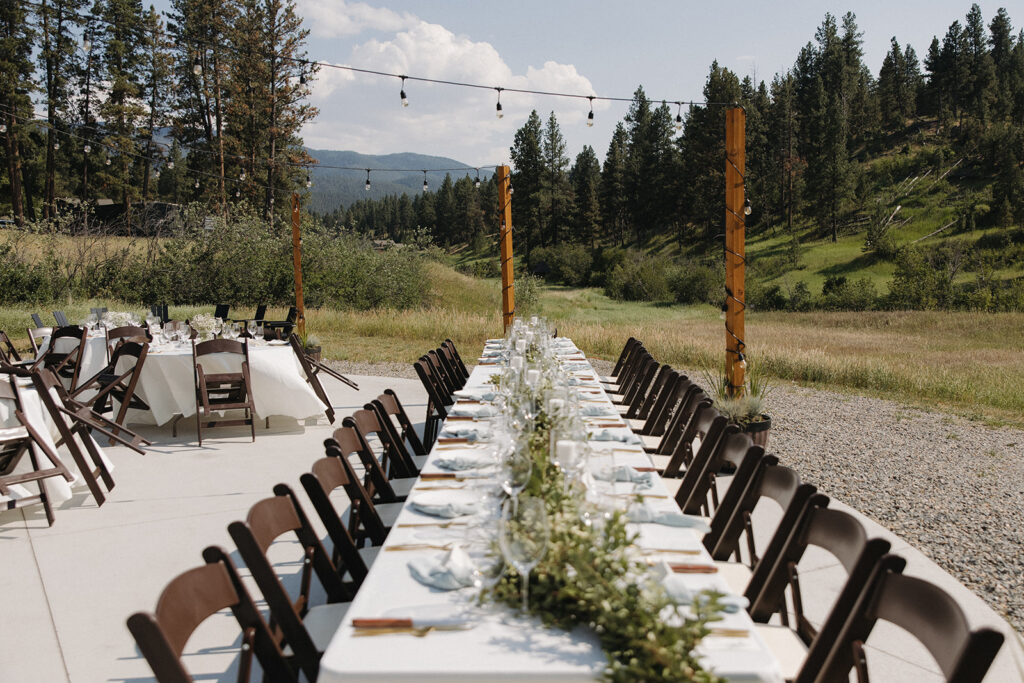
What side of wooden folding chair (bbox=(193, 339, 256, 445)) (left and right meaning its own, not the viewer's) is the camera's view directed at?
back

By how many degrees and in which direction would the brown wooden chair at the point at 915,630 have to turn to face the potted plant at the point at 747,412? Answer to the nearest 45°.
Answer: approximately 135° to its right

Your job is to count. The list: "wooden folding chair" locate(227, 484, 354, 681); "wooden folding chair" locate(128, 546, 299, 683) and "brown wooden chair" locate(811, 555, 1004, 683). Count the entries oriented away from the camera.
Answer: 0

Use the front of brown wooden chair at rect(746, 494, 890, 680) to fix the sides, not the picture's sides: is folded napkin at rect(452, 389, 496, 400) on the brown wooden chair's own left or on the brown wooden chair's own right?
on the brown wooden chair's own right

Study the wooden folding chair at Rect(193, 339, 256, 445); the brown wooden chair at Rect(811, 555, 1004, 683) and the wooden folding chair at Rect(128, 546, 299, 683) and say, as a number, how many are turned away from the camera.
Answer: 1

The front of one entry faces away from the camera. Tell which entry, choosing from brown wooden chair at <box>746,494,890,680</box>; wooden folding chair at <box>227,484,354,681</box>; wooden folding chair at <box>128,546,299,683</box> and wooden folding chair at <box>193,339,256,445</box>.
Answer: wooden folding chair at <box>193,339,256,445</box>

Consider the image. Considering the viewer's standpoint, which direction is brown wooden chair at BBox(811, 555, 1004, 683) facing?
facing the viewer and to the left of the viewer

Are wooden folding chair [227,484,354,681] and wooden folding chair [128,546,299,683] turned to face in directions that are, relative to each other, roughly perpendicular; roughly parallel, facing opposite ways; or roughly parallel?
roughly parallel

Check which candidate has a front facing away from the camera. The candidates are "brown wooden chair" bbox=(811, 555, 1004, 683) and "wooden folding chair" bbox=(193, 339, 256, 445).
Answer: the wooden folding chair

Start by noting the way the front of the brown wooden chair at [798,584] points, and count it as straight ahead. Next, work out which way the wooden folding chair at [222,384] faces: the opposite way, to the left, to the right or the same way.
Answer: to the right

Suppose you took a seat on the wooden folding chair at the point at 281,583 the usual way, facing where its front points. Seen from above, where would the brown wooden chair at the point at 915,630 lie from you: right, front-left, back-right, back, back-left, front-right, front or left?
front

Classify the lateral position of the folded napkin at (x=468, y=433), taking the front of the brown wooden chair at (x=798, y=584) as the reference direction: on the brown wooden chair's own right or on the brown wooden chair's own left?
on the brown wooden chair's own right
